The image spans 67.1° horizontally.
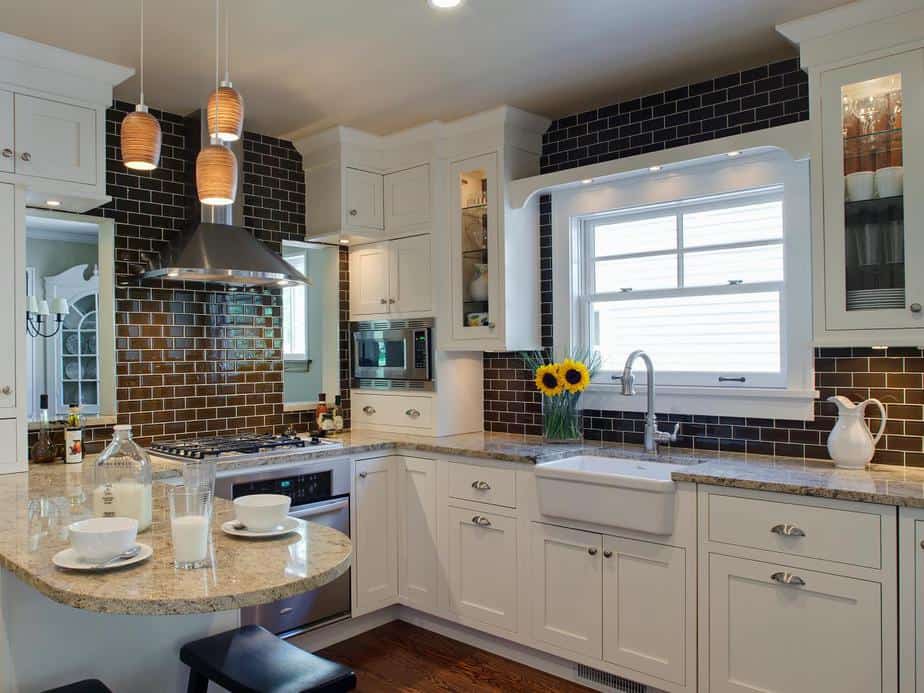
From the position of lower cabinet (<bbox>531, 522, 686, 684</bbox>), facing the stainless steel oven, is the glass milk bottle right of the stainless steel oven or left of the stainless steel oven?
left

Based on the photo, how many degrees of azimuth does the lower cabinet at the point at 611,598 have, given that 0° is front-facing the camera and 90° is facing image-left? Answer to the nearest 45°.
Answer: approximately 45°

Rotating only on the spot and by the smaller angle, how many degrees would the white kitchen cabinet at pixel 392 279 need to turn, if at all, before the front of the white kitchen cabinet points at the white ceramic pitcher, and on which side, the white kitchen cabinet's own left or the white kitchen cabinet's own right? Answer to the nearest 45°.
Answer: approximately 90° to the white kitchen cabinet's own left

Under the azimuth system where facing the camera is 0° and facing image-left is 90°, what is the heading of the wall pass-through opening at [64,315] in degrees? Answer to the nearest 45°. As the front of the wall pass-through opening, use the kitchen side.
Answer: approximately 315°

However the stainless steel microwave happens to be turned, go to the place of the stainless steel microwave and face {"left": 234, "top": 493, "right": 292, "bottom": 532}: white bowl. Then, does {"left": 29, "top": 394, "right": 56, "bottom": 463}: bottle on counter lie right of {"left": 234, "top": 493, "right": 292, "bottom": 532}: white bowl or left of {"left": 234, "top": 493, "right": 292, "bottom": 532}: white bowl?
right

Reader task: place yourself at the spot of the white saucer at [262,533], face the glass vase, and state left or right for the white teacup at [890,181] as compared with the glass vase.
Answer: right
